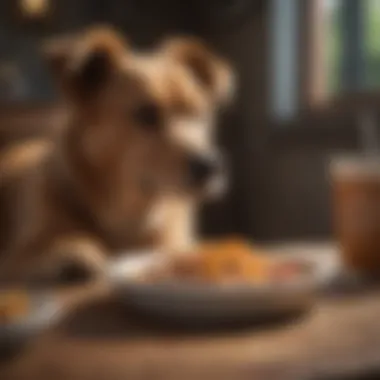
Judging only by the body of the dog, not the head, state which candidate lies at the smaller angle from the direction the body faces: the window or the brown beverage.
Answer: the brown beverage

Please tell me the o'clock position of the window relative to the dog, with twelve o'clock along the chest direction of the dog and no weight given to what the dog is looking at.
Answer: The window is roughly at 9 o'clock from the dog.

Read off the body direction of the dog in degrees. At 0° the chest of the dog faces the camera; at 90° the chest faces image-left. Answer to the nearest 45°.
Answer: approximately 315°

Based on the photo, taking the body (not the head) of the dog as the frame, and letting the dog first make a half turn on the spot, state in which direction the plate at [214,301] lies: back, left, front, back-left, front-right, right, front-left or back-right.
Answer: back-left

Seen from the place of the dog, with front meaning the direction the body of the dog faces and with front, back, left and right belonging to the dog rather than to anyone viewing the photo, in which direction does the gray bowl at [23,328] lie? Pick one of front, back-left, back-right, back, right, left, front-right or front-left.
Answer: front-right

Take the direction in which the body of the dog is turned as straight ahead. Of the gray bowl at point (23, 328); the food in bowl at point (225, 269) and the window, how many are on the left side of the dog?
1
